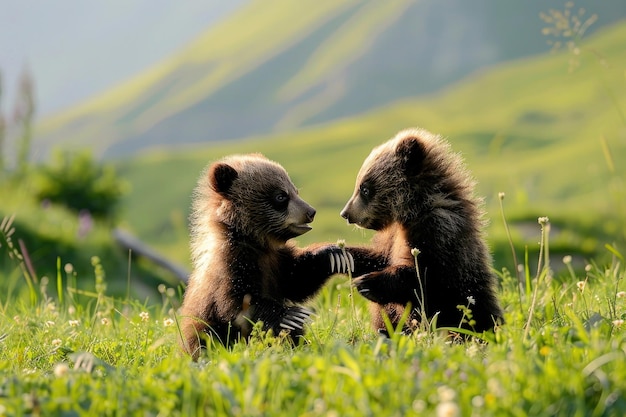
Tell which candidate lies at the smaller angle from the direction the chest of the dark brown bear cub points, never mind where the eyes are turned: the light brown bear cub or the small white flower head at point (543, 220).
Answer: the light brown bear cub

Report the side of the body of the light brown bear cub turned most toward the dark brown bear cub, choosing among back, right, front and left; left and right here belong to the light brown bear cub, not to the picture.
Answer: front

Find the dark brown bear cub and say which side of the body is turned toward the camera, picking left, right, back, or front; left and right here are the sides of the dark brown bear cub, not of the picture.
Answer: left

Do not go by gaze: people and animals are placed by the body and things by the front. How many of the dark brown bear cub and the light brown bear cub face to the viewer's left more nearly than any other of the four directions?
1

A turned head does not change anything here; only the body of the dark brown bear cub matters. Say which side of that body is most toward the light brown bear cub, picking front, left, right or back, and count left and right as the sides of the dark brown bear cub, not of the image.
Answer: front

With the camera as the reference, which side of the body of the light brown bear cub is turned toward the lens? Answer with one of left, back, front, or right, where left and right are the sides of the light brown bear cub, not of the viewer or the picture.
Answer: right

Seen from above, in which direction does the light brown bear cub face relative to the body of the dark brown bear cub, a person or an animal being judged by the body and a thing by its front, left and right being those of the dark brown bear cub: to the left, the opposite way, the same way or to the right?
the opposite way

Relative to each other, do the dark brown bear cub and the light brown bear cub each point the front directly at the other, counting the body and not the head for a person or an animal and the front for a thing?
yes

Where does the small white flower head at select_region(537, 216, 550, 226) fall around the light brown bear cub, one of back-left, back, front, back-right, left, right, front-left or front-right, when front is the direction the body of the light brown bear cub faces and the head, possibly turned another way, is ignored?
front-right

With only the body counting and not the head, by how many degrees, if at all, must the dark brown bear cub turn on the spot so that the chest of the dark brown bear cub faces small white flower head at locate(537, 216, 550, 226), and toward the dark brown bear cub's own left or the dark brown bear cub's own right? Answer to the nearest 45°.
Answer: approximately 135° to the dark brown bear cub's own left
